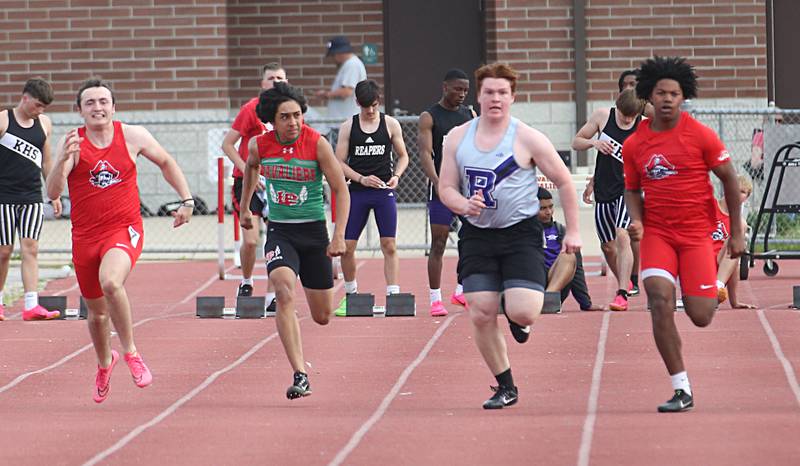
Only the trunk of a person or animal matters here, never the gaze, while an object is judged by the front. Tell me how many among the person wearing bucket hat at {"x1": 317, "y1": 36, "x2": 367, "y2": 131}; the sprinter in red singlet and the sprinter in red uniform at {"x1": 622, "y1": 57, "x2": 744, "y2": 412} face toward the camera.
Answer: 2

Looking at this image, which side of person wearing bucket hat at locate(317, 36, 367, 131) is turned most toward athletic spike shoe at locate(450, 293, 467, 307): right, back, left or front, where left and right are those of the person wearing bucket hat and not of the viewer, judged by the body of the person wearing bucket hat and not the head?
left

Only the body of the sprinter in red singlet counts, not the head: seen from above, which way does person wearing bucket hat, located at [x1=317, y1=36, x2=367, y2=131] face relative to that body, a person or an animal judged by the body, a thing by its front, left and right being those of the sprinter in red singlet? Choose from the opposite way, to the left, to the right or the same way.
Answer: to the right

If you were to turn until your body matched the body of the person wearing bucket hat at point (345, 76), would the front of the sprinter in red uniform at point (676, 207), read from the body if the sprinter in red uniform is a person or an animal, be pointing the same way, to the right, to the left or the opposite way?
to the left

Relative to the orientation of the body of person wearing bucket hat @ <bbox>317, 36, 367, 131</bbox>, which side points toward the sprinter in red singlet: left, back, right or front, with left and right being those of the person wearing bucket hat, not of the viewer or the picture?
left

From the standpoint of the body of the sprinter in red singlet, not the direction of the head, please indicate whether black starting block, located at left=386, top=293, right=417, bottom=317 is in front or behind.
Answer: behind

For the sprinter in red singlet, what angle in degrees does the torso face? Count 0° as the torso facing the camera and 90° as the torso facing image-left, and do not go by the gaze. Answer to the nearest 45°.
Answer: approximately 0°

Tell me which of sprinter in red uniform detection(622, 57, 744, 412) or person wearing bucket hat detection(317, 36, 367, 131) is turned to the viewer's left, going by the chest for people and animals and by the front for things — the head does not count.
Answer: the person wearing bucket hat

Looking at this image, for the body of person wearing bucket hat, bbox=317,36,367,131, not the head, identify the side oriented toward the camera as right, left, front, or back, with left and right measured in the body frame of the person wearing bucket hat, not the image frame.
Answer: left

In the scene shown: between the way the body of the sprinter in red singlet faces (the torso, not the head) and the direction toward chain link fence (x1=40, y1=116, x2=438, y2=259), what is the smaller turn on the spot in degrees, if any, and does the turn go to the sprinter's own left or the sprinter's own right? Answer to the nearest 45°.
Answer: approximately 180°

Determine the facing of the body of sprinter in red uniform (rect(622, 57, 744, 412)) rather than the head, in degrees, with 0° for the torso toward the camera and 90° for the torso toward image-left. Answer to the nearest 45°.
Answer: approximately 0°
